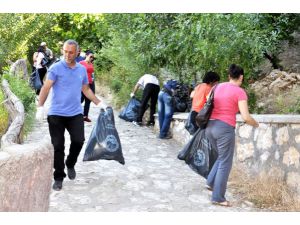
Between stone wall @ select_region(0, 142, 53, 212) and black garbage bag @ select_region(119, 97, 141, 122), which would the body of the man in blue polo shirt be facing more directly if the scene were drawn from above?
the stone wall

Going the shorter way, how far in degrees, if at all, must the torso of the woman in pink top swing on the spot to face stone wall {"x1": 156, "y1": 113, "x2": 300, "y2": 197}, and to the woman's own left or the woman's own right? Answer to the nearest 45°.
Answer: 0° — they already face it

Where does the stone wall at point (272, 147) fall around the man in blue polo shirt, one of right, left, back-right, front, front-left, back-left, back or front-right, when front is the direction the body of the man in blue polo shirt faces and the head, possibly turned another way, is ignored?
left

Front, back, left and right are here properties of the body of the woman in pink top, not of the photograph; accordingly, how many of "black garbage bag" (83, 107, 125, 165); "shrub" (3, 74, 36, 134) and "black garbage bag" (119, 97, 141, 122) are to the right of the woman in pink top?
0

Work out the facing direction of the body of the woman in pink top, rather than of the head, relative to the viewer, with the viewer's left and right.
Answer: facing away from the viewer and to the right of the viewer

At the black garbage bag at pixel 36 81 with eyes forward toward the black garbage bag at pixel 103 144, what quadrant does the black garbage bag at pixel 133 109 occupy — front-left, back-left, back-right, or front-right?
front-left

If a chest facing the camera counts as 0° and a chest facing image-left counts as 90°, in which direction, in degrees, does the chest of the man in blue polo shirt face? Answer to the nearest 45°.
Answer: approximately 0°

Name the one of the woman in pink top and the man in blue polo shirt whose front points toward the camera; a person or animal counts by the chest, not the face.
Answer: the man in blue polo shirt

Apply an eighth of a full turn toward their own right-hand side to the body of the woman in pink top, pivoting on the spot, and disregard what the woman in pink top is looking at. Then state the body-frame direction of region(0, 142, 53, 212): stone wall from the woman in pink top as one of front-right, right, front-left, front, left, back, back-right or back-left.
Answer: back-right

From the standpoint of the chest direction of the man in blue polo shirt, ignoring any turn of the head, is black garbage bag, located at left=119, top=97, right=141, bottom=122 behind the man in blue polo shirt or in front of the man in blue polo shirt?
behind

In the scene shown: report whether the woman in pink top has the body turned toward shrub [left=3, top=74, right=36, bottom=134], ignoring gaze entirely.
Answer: no

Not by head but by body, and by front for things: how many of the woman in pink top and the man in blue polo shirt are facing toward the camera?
1

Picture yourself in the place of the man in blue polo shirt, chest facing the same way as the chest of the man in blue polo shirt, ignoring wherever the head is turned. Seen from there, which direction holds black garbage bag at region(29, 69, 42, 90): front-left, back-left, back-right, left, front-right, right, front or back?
back

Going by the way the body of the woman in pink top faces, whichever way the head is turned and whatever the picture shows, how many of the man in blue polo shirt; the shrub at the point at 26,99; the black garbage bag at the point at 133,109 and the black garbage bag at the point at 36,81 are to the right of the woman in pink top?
0

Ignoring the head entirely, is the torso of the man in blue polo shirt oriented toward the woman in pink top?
no

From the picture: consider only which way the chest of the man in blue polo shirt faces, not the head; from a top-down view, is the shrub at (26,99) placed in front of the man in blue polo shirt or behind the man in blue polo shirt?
behind
